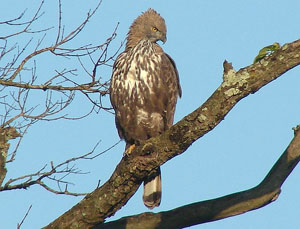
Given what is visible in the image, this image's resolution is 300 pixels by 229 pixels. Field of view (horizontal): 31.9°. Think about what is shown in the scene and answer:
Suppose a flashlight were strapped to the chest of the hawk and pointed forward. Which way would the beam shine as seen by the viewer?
toward the camera
